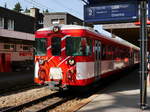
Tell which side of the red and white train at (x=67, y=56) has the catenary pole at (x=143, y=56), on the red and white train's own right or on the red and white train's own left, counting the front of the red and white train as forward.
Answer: on the red and white train's own left

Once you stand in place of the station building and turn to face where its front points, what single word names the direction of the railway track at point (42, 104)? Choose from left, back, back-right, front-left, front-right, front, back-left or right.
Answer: front-right

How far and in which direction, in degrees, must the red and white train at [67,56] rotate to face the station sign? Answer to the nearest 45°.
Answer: approximately 135° to its left

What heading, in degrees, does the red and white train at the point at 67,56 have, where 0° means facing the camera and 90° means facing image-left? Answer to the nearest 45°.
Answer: approximately 45°

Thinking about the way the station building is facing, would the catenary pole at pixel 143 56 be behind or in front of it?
in front

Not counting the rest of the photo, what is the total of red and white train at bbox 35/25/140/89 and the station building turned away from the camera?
0

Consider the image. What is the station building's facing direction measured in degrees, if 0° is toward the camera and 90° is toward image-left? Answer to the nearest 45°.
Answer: approximately 315°
